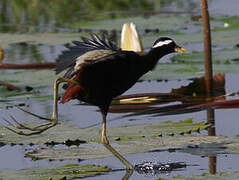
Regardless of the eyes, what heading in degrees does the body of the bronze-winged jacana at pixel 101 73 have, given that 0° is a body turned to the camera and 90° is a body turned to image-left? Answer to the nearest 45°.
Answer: approximately 270°
